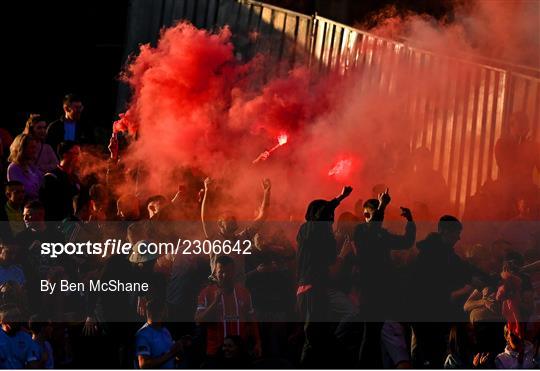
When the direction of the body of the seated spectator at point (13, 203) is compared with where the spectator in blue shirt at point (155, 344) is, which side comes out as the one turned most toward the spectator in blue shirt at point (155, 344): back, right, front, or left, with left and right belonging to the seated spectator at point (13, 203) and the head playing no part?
front

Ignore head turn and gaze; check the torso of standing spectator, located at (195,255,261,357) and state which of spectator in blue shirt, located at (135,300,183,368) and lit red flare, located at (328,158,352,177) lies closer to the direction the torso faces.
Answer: the spectator in blue shirt

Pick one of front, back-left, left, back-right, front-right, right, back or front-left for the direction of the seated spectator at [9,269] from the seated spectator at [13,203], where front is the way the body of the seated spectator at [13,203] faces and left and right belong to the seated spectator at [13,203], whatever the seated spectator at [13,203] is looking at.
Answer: front-right

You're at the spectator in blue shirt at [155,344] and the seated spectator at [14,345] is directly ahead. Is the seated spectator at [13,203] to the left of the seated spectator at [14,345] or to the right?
right

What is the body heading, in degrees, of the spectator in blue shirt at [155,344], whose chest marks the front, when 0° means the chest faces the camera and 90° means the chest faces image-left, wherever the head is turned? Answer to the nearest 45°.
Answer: approximately 315°

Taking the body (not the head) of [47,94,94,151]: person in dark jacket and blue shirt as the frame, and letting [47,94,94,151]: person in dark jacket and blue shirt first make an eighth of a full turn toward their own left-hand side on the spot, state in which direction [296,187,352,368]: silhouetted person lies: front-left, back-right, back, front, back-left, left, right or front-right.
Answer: front-right

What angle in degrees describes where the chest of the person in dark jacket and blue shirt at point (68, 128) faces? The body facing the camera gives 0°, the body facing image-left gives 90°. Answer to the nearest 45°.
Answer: approximately 315°

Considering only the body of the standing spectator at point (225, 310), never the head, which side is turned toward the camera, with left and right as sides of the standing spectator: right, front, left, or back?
front

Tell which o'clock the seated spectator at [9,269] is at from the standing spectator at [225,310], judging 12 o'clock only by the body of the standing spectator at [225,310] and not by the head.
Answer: the seated spectator at [9,269] is roughly at 3 o'clock from the standing spectator at [225,310].

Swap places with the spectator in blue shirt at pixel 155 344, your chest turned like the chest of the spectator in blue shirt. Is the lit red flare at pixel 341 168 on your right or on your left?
on your left

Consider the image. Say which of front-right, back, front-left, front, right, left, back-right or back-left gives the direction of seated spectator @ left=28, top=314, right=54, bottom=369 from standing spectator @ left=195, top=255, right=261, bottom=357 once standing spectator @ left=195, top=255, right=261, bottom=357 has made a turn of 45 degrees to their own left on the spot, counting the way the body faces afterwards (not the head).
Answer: back-right

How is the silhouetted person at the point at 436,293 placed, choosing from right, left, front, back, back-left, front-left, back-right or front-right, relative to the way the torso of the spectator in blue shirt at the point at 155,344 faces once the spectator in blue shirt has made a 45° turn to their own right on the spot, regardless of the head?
left
